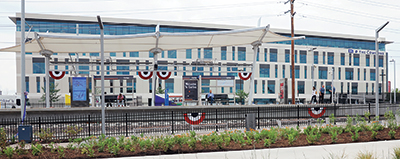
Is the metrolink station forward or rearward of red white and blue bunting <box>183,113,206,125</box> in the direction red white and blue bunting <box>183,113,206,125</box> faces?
rearward

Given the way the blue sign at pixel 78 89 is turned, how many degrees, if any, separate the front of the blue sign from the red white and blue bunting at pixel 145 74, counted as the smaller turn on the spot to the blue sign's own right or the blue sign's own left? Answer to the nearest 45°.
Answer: approximately 90° to the blue sign's own left

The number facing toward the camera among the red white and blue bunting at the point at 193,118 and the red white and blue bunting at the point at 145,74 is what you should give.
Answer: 2

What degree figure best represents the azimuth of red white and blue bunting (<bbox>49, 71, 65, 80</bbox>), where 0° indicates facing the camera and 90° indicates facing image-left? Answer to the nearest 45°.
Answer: approximately 0°

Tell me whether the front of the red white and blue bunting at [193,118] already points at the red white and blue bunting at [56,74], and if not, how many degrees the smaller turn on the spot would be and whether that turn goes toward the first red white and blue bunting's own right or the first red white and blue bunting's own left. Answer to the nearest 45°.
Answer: approximately 135° to the first red white and blue bunting's own right

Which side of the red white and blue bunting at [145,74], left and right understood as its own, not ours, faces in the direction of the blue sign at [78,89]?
right

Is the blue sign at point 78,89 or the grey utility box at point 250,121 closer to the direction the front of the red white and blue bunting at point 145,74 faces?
the grey utility box
